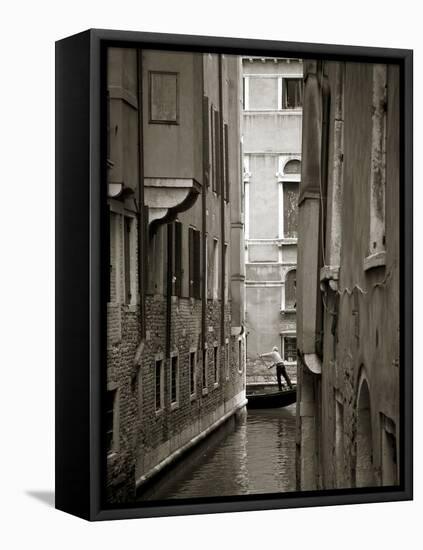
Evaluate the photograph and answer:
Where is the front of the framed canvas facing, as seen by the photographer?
facing the viewer and to the right of the viewer
